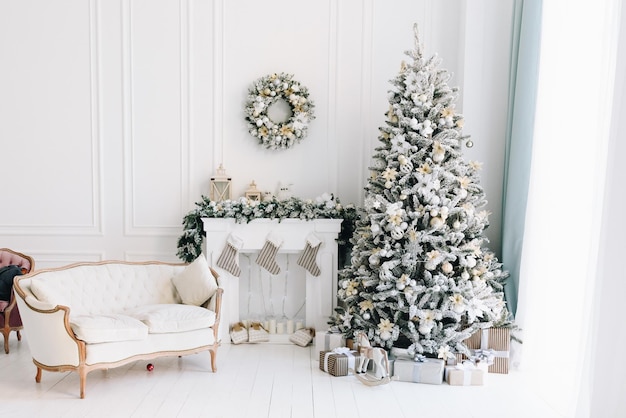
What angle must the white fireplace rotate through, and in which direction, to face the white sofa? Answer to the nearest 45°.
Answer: approximately 45° to its right

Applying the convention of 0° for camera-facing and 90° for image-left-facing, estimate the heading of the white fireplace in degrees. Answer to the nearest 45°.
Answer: approximately 0°

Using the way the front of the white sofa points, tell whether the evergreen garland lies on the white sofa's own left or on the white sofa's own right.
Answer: on the white sofa's own left

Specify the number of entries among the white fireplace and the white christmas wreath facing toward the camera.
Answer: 2

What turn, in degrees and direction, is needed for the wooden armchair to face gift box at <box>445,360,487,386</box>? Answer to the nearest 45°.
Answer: approximately 90° to its left

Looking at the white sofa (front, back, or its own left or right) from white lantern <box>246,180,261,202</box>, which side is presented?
left

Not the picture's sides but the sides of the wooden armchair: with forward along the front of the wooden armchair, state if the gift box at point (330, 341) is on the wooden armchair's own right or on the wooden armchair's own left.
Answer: on the wooden armchair's own left

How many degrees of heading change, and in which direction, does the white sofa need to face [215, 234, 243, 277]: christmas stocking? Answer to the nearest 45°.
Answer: approximately 90° to its left
